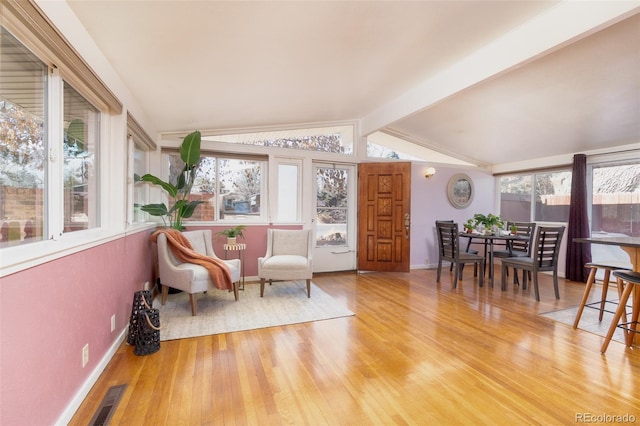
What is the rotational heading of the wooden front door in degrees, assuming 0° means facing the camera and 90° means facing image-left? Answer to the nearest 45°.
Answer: approximately 0°

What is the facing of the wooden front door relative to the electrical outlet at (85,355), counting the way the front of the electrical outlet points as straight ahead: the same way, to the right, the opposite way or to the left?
to the right

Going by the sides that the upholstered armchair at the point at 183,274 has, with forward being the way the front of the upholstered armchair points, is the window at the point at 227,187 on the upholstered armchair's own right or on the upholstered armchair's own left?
on the upholstered armchair's own left

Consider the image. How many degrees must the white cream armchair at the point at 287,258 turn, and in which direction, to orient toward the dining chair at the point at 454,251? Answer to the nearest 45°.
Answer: approximately 90° to its left

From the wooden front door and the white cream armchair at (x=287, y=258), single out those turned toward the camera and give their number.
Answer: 2

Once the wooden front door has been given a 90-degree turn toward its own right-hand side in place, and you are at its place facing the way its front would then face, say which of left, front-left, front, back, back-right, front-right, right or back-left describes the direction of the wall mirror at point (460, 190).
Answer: back-right

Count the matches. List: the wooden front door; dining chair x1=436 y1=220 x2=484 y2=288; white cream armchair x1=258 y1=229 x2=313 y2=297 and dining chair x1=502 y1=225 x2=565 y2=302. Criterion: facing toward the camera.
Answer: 2

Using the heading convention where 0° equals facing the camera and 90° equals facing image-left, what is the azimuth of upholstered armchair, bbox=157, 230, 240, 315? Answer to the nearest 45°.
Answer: approximately 315°

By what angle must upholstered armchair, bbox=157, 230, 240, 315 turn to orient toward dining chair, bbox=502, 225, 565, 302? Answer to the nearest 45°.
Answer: approximately 45° to its left

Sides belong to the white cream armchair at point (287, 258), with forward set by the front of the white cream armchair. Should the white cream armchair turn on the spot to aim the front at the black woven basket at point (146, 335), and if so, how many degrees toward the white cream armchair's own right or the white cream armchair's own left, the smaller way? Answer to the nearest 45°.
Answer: approximately 45° to the white cream armchair's own right

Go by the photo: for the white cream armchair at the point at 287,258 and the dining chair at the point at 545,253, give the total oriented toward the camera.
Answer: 1

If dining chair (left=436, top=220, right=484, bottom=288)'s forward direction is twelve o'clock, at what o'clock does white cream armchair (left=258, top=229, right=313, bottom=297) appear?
The white cream armchair is roughly at 6 o'clock from the dining chair.

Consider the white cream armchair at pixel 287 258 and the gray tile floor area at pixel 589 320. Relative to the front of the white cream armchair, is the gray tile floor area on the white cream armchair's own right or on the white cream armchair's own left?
on the white cream armchair's own left

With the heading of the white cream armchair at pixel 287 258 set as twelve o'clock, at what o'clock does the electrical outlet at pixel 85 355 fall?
The electrical outlet is roughly at 1 o'clock from the white cream armchair.

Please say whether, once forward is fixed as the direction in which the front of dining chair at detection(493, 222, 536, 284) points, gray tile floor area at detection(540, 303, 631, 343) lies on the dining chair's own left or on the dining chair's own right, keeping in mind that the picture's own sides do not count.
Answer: on the dining chair's own left

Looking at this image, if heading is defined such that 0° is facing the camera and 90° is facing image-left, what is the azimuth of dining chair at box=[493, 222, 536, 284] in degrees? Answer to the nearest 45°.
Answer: approximately 45°
